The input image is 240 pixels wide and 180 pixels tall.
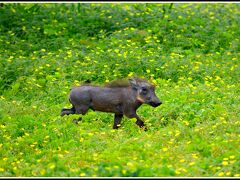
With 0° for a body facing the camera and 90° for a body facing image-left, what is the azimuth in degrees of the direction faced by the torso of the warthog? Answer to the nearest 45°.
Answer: approximately 270°
